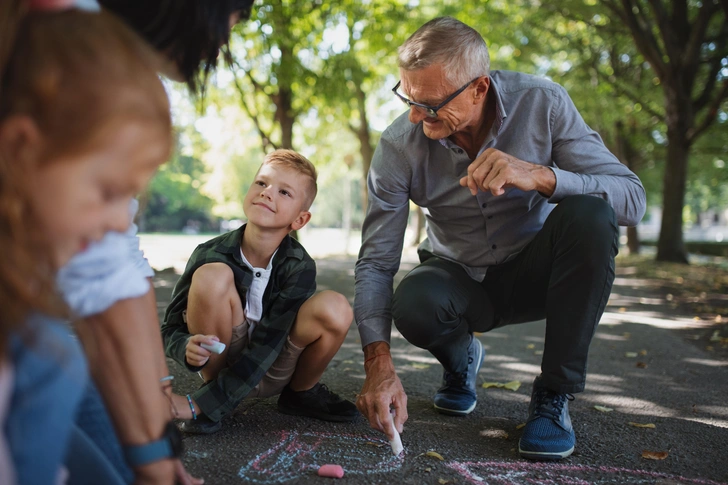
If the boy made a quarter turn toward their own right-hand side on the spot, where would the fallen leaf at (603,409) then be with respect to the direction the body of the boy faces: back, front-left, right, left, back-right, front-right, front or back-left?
back

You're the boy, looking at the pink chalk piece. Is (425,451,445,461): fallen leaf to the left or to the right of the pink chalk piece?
left

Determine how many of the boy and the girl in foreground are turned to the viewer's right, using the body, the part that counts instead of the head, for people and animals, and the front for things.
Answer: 1

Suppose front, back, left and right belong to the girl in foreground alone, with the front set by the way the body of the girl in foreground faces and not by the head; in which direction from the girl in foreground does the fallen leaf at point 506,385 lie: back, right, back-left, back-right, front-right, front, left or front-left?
front-left

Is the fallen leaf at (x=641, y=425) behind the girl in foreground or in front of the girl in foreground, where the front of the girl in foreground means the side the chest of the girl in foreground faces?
in front

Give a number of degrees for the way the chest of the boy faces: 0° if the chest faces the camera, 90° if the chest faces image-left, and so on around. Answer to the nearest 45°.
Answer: approximately 0°

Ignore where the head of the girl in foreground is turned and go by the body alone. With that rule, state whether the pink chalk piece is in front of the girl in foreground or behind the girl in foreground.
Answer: in front

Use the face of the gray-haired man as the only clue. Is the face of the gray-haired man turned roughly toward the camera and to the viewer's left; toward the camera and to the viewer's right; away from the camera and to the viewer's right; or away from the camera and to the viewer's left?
toward the camera and to the viewer's left

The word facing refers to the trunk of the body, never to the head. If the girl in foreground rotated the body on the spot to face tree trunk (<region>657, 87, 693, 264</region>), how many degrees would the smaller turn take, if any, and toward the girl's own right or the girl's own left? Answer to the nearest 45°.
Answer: approximately 45° to the girl's own left

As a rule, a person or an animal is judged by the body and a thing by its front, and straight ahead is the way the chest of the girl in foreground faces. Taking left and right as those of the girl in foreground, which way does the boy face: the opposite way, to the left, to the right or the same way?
to the right

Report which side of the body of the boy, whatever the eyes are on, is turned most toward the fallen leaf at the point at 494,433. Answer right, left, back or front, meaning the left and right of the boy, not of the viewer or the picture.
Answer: left

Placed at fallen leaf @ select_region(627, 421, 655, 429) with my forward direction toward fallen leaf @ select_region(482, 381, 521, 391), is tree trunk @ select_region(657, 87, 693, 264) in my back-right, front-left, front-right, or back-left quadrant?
front-right

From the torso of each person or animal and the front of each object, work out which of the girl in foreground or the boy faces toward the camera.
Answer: the boy

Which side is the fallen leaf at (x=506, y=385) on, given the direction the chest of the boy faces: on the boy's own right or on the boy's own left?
on the boy's own left

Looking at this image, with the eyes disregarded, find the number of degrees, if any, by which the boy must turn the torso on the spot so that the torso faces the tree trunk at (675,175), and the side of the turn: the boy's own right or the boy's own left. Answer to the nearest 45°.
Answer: approximately 135° to the boy's own left

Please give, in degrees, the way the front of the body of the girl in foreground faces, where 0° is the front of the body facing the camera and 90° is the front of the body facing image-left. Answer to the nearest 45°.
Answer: approximately 270°

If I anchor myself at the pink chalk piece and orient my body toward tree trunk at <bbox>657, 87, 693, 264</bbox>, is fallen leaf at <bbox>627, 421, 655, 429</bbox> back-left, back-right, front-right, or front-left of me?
front-right
